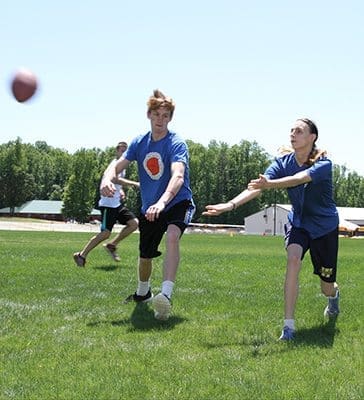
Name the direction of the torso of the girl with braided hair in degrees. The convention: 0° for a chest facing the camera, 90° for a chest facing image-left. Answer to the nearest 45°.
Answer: approximately 45°
